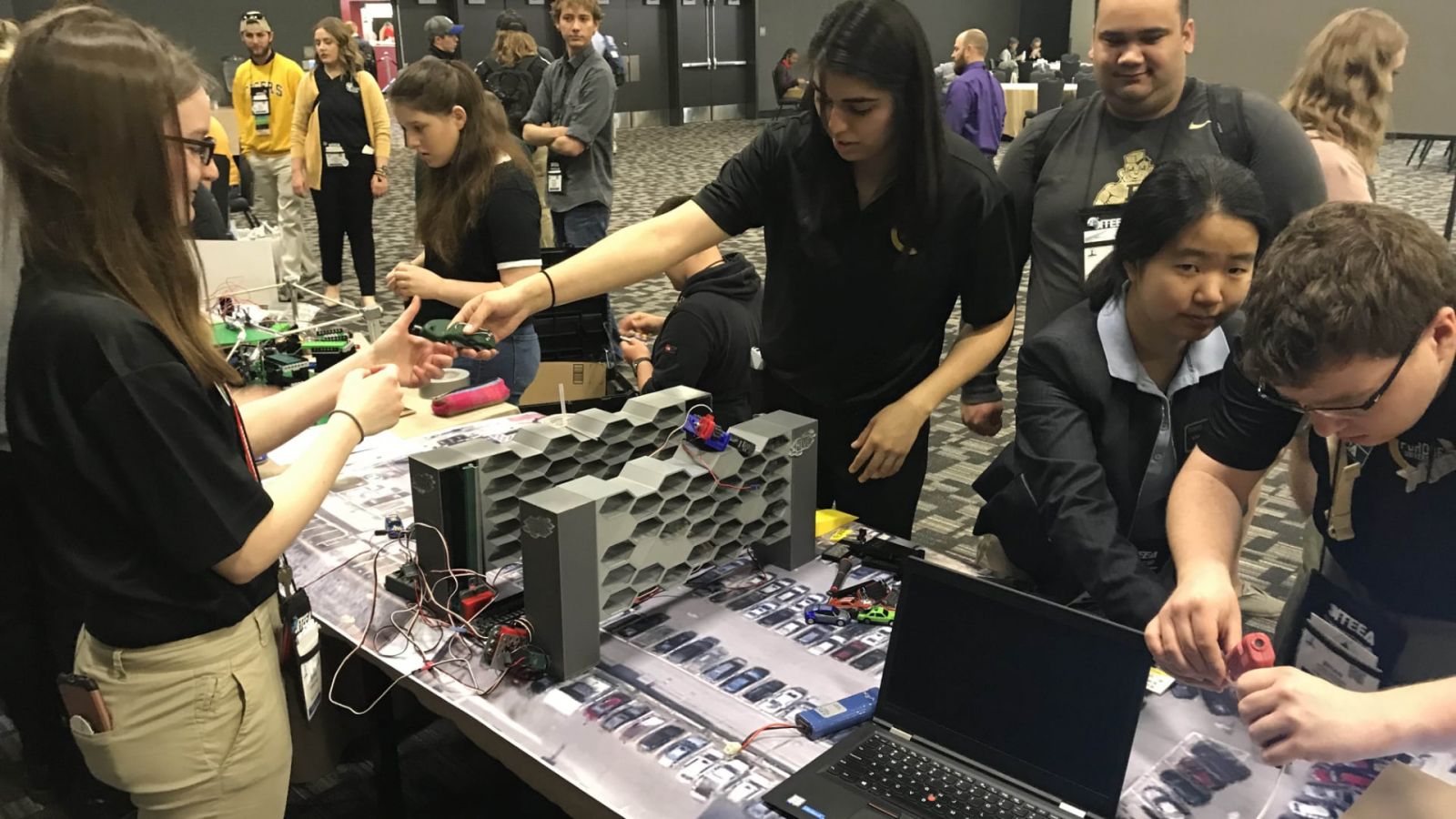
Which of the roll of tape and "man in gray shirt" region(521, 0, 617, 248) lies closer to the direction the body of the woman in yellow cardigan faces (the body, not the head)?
the roll of tape

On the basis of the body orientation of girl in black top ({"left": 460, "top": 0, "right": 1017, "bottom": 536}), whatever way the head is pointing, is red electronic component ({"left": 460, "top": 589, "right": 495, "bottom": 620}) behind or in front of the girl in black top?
in front

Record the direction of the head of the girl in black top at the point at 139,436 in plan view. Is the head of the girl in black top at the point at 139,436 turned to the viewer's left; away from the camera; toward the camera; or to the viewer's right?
to the viewer's right

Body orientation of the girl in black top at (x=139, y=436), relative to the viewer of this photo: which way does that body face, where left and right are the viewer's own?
facing to the right of the viewer

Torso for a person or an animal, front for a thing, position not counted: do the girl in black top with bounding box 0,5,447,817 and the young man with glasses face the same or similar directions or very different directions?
very different directions
